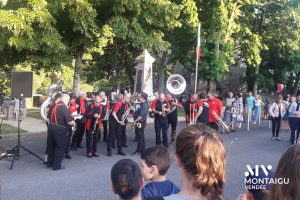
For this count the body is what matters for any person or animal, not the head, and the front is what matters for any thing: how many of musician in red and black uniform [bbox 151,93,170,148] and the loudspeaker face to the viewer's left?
0

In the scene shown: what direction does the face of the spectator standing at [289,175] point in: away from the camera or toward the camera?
away from the camera

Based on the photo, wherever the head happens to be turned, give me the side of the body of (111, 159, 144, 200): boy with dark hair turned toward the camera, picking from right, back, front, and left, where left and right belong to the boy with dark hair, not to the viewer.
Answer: back

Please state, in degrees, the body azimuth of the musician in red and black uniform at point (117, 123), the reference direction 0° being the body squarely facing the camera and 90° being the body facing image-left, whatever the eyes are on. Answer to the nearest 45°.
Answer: approximately 315°

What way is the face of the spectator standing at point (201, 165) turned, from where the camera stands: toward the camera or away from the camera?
away from the camera

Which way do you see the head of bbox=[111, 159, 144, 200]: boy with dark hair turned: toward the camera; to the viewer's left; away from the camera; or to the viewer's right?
away from the camera

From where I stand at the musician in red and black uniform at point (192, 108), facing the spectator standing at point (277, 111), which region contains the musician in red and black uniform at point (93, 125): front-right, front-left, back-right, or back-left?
back-right

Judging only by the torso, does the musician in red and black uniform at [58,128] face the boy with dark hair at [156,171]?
no

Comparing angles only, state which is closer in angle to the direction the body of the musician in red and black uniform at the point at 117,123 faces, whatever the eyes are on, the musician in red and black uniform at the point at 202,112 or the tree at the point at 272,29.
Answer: the musician in red and black uniform

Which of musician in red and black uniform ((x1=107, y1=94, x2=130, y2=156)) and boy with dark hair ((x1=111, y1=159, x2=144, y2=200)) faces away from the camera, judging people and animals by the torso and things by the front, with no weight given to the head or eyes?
the boy with dark hair

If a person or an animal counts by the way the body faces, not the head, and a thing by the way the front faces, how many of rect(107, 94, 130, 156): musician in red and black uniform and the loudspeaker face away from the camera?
0

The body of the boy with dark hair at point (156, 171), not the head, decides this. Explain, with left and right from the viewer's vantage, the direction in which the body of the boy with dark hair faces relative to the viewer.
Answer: facing away from the viewer and to the left of the viewer

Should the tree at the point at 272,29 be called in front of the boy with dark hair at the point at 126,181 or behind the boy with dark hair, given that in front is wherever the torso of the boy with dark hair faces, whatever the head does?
in front

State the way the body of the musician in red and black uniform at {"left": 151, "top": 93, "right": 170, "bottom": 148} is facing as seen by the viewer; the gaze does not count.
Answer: toward the camera

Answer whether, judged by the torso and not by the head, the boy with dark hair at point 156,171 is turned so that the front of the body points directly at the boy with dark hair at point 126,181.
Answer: no

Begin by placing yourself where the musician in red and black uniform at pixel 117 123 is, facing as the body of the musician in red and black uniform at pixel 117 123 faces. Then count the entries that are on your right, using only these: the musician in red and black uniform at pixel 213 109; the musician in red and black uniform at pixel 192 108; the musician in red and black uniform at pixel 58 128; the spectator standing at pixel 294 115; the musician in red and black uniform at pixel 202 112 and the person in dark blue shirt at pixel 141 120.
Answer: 1

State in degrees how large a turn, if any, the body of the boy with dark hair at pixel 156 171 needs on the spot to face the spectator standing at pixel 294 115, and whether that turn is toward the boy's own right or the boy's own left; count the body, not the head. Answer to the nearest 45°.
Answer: approximately 90° to the boy's own right
